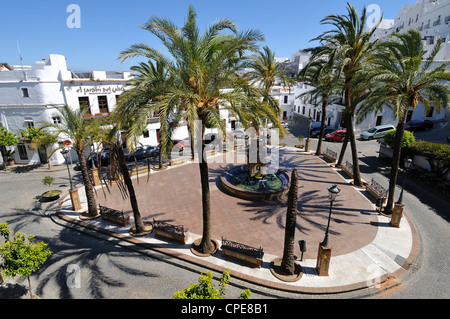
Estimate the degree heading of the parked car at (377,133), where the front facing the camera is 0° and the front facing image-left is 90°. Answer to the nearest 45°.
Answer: approximately 45°

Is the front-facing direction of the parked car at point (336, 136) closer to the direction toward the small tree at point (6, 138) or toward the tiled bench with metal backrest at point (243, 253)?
the small tree

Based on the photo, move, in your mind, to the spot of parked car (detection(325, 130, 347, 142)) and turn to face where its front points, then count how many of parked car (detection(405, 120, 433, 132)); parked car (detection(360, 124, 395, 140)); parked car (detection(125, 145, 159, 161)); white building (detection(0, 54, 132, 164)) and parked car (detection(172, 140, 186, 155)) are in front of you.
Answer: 3

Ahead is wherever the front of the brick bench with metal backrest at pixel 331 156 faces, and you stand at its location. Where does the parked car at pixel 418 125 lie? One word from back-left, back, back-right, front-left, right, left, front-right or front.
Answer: back

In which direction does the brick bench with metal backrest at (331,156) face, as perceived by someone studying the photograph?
facing the viewer and to the left of the viewer

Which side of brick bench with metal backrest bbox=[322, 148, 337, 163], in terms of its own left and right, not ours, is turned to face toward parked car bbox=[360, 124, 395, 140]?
back

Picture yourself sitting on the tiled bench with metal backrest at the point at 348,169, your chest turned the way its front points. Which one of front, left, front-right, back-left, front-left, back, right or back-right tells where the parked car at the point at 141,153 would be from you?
front-right

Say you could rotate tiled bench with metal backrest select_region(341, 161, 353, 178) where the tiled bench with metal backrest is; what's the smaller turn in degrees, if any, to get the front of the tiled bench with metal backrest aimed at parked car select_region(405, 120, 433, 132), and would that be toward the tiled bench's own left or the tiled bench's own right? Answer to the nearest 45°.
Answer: approximately 180°

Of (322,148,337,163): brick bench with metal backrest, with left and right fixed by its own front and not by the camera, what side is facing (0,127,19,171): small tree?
front

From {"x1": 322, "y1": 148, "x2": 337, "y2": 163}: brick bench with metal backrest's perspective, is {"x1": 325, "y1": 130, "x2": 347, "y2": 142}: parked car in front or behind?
behind

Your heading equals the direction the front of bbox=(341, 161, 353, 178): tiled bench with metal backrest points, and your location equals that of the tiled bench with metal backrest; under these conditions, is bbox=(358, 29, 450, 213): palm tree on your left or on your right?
on your left
